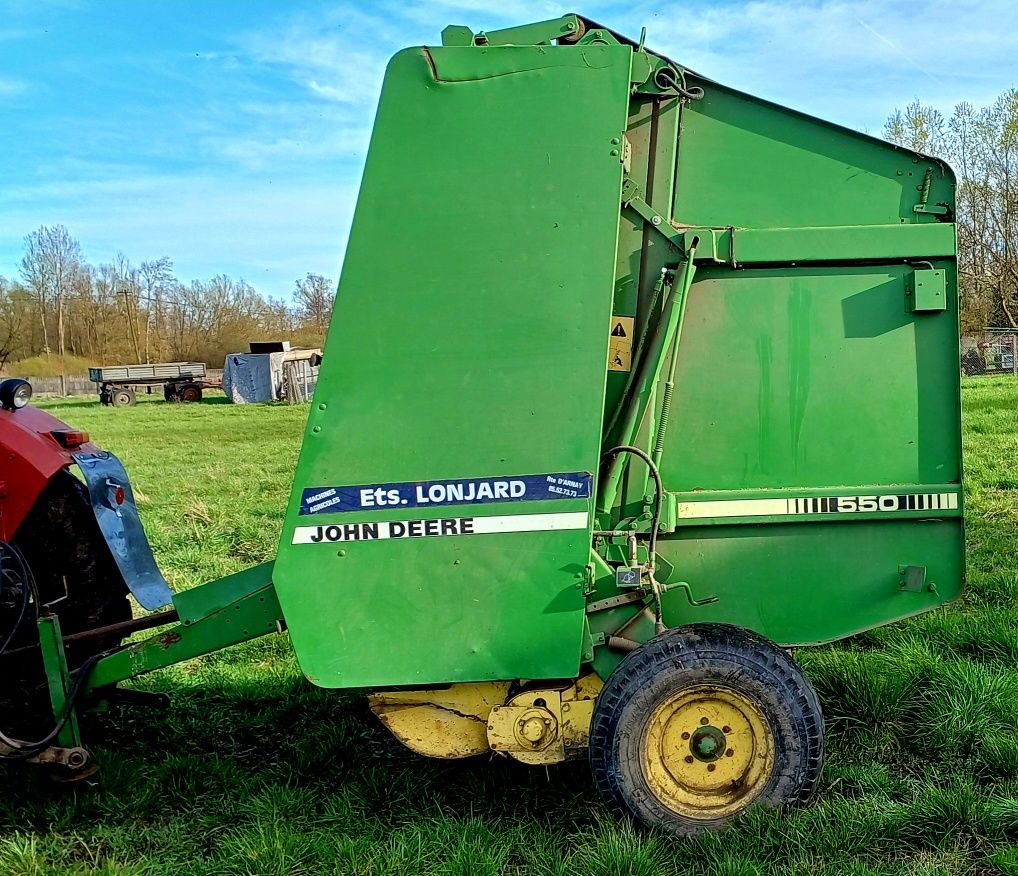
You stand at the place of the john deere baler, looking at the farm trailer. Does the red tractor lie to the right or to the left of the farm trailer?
left

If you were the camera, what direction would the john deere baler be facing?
facing to the left of the viewer

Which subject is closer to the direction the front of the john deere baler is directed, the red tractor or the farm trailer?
the red tractor

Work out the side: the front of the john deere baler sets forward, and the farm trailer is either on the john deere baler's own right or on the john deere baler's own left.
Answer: on the john deere baler's own right

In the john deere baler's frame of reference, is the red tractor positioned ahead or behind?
ahead

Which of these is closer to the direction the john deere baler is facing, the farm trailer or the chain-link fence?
the farm trailer

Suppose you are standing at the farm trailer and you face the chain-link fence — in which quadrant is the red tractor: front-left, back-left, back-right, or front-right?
front-right
